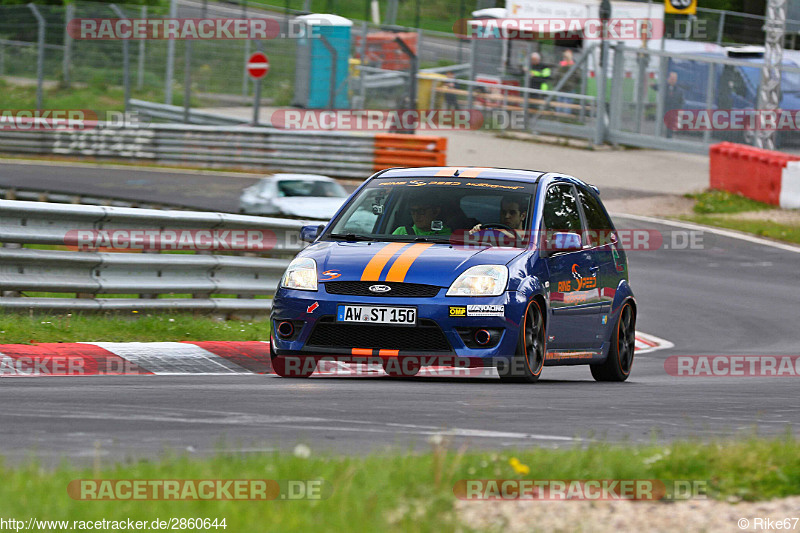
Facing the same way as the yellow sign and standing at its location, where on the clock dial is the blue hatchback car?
The blue hatchback car is roughly at 12 o'clock from the yellow sign.

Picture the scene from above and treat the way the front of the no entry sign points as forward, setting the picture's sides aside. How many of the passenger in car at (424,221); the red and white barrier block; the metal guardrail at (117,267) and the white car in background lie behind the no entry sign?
0

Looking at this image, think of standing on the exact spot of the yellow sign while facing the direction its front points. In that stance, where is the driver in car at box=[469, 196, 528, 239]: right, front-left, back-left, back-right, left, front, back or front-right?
front

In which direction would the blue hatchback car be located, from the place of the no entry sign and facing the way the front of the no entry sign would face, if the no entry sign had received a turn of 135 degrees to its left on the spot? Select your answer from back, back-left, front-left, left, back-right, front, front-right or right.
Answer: back-right

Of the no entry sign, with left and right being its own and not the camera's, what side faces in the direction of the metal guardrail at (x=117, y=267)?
front

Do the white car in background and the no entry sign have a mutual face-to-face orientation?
no

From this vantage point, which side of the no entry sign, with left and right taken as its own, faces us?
front

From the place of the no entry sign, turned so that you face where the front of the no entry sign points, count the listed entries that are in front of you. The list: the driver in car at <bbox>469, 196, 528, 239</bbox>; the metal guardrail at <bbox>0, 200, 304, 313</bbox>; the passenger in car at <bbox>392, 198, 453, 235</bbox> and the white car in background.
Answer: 4

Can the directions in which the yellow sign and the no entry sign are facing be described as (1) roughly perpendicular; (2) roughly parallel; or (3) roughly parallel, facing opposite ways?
roughly parallel

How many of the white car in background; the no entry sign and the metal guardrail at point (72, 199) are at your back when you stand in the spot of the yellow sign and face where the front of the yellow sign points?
0

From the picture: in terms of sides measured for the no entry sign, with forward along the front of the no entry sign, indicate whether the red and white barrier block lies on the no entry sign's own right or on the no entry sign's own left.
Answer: on the no entry sign's own left

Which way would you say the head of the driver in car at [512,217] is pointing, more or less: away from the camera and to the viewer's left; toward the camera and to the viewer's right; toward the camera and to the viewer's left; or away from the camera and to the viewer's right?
toward the camera and to the viewer's left

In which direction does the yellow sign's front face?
toward the camera

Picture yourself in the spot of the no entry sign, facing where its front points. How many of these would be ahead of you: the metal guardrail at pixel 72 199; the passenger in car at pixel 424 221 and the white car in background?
3
